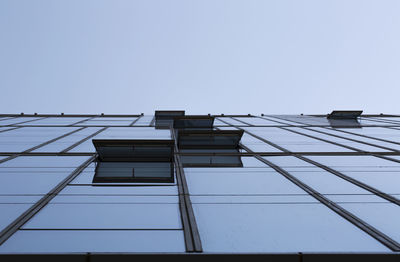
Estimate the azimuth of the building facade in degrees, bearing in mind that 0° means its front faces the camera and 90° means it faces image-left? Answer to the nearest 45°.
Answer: approximately 0°
